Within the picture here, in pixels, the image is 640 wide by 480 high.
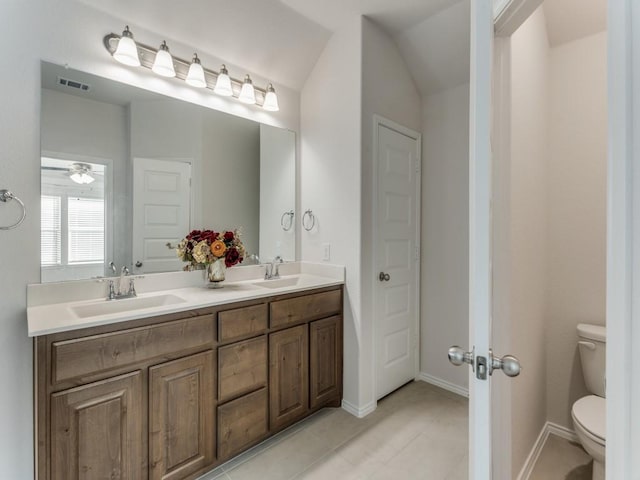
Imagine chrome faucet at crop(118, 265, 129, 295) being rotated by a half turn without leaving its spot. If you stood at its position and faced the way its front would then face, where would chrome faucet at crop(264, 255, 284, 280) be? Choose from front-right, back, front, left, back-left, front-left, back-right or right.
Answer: back-right

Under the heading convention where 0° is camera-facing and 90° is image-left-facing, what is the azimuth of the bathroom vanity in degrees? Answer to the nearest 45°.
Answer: approximately 315°

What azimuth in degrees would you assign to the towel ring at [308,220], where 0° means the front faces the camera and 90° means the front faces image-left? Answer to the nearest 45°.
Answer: approximately 45°

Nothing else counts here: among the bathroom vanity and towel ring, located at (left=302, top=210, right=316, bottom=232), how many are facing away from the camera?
0

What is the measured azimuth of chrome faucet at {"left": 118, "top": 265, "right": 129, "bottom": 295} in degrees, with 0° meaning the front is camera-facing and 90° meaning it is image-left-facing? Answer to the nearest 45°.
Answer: approximately 315°

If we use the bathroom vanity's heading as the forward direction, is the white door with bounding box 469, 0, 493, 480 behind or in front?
in front

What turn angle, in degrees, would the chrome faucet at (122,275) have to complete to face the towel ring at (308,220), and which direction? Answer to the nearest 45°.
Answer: approximately 45° to its left

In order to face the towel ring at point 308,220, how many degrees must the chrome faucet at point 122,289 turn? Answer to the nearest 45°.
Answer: approximately 45° to its left

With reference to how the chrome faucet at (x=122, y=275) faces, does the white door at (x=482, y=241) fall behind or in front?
in front
